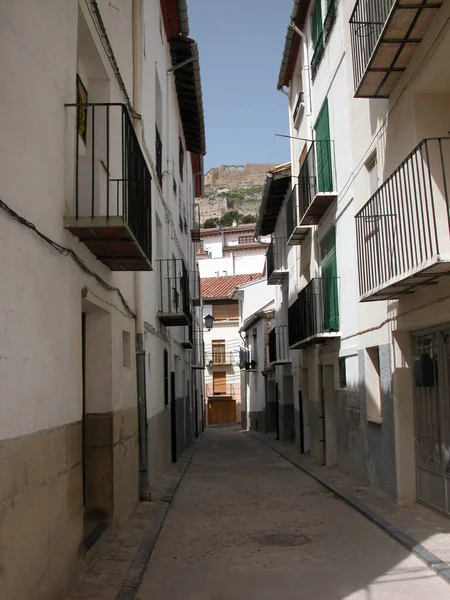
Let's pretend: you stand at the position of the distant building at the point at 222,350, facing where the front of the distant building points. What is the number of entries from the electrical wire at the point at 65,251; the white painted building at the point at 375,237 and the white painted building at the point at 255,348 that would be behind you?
0

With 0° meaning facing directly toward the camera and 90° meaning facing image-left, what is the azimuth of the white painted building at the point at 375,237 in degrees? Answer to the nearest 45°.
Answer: approximately 90°

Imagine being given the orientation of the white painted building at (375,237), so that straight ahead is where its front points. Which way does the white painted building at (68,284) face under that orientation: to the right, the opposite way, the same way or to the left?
the opposite way

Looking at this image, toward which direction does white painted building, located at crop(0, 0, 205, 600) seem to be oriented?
to the viewer's right

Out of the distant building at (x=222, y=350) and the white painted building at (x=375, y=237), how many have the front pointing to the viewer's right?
0

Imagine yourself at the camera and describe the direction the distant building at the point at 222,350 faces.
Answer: facing the viewer

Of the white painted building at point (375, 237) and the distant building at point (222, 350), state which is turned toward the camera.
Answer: the distant building

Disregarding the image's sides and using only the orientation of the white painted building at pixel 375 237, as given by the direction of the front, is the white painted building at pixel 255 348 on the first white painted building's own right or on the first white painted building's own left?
on the first white painted building's own right

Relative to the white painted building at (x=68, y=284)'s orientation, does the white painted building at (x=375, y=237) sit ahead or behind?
ahead

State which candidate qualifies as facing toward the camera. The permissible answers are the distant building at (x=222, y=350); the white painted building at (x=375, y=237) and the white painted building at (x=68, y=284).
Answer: the distant building

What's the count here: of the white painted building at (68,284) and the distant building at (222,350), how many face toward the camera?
1

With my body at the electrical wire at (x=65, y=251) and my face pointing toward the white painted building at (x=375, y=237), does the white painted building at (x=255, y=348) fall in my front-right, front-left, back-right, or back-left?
front-left

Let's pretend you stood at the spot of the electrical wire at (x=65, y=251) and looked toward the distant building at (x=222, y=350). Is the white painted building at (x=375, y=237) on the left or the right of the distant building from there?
right

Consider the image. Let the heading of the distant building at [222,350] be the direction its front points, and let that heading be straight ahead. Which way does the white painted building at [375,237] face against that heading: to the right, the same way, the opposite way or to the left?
to the right

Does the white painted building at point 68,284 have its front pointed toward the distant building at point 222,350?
no

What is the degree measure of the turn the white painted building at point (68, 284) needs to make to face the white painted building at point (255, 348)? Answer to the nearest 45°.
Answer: approximately 90° to its left

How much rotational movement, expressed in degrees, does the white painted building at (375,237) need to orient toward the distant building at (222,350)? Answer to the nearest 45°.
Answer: approximately 90° to its right
